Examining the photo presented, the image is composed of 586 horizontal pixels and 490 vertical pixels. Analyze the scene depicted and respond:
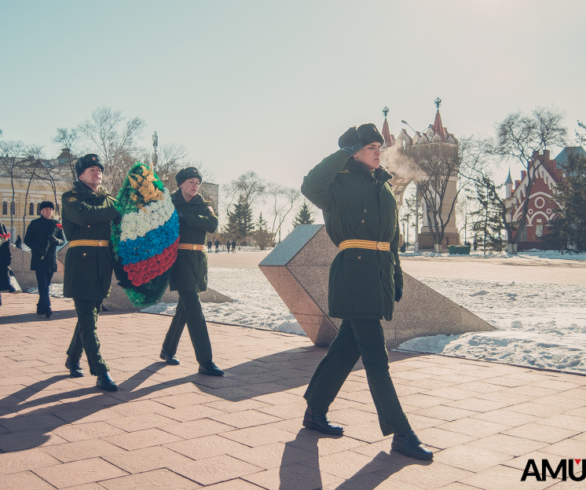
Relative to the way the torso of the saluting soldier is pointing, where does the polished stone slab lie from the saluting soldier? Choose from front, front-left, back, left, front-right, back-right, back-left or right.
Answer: back-left

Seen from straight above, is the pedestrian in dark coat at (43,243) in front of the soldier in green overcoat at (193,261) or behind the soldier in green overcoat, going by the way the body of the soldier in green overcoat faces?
behind

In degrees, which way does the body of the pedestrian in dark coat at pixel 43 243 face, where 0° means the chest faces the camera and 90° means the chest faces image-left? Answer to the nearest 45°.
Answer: approximately 0°

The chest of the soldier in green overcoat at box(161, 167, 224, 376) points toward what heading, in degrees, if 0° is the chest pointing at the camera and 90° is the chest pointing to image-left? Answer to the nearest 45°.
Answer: approximately 315°

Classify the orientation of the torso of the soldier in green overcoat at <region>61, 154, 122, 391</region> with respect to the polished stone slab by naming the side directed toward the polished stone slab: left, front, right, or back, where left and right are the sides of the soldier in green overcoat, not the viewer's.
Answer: left

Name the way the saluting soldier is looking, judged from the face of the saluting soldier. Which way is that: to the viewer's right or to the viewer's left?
to the viewer's right

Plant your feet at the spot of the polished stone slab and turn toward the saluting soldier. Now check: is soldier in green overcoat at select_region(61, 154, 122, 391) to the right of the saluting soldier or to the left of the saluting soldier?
right

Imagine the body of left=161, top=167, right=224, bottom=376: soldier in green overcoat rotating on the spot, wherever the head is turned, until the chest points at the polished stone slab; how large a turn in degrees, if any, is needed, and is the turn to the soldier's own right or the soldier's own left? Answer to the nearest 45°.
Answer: approximately 90° to the soldier's own left

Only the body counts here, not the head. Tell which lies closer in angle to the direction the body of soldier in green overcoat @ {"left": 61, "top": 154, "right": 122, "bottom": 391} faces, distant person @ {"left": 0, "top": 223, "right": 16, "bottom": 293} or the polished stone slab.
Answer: the polished stone slab
